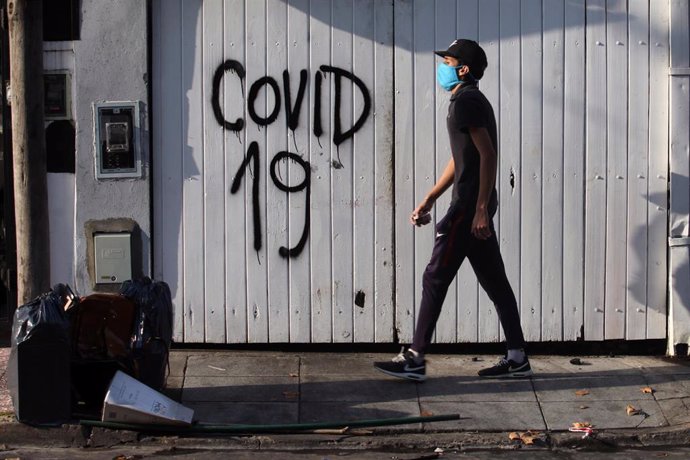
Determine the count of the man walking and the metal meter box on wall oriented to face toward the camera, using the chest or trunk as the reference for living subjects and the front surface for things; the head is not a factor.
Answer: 1

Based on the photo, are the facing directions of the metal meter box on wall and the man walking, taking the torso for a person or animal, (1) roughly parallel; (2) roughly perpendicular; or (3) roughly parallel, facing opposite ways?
roughly perpendicular

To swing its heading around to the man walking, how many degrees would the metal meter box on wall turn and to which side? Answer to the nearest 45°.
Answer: approximately 45° to its left

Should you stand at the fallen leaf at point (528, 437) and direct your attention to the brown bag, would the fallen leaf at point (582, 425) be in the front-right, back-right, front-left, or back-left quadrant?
back-right

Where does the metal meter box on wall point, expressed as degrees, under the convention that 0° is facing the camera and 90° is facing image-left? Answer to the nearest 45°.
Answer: approximately 0°
